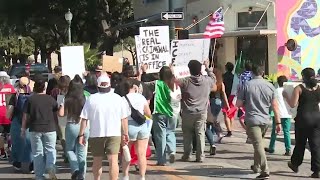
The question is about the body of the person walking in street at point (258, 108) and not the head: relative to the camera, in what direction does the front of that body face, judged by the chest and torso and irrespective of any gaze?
away from the camera

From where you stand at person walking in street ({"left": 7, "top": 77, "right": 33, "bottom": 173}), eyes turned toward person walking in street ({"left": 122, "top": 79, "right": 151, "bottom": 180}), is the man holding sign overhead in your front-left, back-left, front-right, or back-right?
front-left

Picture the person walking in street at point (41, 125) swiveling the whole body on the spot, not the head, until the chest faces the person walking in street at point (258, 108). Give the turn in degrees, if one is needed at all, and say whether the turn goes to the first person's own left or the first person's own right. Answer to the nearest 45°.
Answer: approximately 90° to the first person's own right

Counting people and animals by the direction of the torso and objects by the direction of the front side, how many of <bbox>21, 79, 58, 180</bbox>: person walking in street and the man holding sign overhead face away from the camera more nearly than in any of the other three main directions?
2

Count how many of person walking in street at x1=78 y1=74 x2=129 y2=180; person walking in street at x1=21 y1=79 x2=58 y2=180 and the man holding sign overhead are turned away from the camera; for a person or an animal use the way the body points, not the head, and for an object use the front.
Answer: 3

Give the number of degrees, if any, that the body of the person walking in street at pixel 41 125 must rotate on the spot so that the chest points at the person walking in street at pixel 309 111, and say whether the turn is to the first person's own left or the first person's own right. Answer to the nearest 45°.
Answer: approximately 90° to the first person's own right

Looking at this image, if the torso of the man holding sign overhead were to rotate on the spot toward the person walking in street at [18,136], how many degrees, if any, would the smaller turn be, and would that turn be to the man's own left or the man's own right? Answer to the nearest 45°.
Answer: approximately 90° to the man's own left

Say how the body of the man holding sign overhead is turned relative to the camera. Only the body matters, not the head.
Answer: away from the camera

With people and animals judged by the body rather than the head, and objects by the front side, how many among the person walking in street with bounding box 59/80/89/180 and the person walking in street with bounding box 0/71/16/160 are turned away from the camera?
2

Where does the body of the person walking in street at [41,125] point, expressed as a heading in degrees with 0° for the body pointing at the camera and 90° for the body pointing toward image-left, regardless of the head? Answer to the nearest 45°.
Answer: approximately 180°

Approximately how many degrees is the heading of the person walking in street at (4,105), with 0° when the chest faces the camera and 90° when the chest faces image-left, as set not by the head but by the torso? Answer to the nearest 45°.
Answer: approximately 180°

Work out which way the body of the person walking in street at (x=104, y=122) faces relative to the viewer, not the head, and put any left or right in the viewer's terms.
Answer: facing away from the viewer

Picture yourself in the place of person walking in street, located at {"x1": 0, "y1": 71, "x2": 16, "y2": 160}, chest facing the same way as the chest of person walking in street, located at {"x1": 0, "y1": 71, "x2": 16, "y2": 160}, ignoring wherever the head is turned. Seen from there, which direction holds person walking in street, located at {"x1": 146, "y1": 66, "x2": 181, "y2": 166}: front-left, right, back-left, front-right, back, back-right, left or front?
back-right

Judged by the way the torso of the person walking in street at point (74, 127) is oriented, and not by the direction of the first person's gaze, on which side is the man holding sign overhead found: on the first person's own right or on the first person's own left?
on the first person's own right

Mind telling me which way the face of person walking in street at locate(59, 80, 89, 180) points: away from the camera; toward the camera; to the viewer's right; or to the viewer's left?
away from the camera
